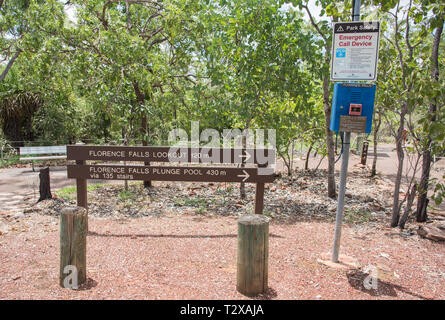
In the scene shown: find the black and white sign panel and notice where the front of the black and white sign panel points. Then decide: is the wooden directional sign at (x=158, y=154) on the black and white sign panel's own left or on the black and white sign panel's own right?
on the black and white sign panel's own right

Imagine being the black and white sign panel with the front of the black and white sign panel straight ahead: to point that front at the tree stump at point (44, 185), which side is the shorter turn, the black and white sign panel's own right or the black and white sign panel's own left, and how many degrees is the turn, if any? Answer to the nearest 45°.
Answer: approximately 90° to the black and white sign panel's own right

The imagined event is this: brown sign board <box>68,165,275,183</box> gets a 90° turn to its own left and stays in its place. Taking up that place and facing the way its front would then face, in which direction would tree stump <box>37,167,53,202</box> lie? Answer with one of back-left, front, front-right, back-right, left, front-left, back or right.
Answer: back-left

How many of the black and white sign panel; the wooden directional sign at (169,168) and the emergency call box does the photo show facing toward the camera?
3

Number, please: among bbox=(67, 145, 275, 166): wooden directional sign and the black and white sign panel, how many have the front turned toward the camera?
2

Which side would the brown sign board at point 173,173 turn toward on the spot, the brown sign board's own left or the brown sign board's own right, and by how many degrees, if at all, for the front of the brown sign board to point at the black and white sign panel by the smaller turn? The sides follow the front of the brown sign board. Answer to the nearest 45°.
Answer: approximately 45° to the brown sign board's own left

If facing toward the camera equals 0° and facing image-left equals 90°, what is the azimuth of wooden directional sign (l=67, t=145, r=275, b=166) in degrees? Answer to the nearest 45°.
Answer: approximately 0°

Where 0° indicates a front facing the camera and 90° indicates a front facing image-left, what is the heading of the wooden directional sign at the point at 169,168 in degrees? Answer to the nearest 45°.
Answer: approximately 0°

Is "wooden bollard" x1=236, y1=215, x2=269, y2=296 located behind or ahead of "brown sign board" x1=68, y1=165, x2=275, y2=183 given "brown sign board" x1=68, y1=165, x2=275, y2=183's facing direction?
ahead
